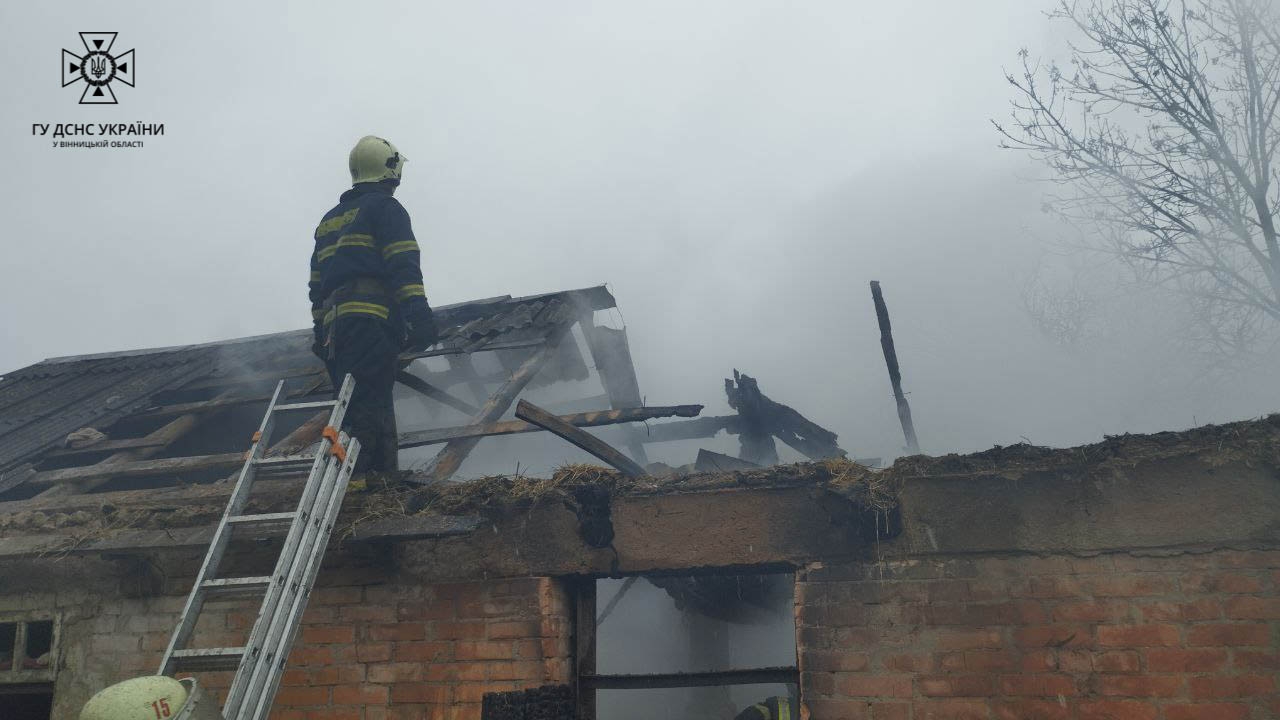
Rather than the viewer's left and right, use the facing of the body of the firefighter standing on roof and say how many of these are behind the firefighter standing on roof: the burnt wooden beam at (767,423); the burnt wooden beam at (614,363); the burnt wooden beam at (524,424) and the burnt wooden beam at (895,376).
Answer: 0

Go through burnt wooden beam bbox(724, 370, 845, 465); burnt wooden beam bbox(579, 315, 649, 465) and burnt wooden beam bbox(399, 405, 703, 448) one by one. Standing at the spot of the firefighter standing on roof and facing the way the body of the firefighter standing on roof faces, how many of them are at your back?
0

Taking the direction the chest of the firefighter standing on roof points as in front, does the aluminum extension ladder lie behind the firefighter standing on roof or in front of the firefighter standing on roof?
behind

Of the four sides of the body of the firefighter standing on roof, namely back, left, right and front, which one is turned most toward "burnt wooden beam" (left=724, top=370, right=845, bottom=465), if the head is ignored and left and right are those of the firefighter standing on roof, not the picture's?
front

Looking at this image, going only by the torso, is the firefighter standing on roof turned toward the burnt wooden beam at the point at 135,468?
no

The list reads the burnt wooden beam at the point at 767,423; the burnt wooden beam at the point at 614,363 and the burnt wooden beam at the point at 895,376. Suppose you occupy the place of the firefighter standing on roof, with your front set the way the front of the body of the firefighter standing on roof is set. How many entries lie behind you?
0

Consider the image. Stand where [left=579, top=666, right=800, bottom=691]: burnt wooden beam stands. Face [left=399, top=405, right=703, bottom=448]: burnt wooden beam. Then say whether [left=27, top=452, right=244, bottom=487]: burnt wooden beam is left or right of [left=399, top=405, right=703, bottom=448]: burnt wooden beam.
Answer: left

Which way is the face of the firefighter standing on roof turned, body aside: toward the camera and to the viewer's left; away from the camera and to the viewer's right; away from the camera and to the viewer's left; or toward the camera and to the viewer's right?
away from the camera and to the viewer's right

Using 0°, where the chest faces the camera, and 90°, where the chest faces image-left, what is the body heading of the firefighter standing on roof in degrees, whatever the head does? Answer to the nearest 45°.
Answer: approximately 225°

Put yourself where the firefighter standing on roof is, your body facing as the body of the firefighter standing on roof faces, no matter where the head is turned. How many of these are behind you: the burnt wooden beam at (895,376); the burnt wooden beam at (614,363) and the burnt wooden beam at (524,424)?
0

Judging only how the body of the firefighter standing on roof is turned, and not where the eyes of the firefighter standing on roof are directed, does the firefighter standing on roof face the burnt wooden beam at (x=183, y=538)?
no

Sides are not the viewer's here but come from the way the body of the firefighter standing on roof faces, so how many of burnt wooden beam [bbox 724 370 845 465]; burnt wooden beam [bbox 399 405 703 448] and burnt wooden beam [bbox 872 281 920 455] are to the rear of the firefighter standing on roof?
0
